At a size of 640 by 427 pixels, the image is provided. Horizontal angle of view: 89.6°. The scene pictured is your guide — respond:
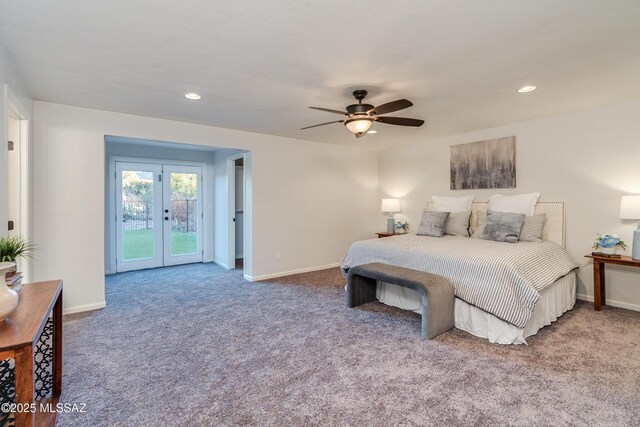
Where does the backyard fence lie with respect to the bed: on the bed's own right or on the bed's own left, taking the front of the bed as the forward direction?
on the bed's own right

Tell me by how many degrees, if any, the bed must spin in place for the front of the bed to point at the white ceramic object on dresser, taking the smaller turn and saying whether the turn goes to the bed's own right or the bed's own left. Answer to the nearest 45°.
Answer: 0° — it already faces it

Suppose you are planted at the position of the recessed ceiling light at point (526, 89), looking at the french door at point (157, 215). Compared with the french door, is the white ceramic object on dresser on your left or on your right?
left

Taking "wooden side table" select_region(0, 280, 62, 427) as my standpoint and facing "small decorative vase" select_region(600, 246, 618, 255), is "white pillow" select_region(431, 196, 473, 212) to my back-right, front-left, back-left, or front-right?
front-left

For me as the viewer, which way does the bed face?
facing the viewer and to the left of the viewer

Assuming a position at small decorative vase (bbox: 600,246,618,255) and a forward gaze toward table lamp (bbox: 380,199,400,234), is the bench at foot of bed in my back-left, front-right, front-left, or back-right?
front-left

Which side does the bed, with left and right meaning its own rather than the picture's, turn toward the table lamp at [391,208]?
right

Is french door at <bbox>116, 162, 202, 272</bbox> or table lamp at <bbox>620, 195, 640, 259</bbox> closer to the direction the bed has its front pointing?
the french door

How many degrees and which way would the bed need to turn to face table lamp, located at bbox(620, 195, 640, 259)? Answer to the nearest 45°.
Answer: approximately 180°

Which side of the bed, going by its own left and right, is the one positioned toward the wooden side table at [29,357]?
front
